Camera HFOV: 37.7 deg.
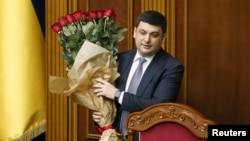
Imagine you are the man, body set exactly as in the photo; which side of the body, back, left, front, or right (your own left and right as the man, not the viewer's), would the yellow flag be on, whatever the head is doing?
right

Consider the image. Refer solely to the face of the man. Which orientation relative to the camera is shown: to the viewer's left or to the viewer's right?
to the viewer's left

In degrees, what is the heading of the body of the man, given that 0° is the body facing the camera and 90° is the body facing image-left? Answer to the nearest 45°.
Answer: approximately 45°
